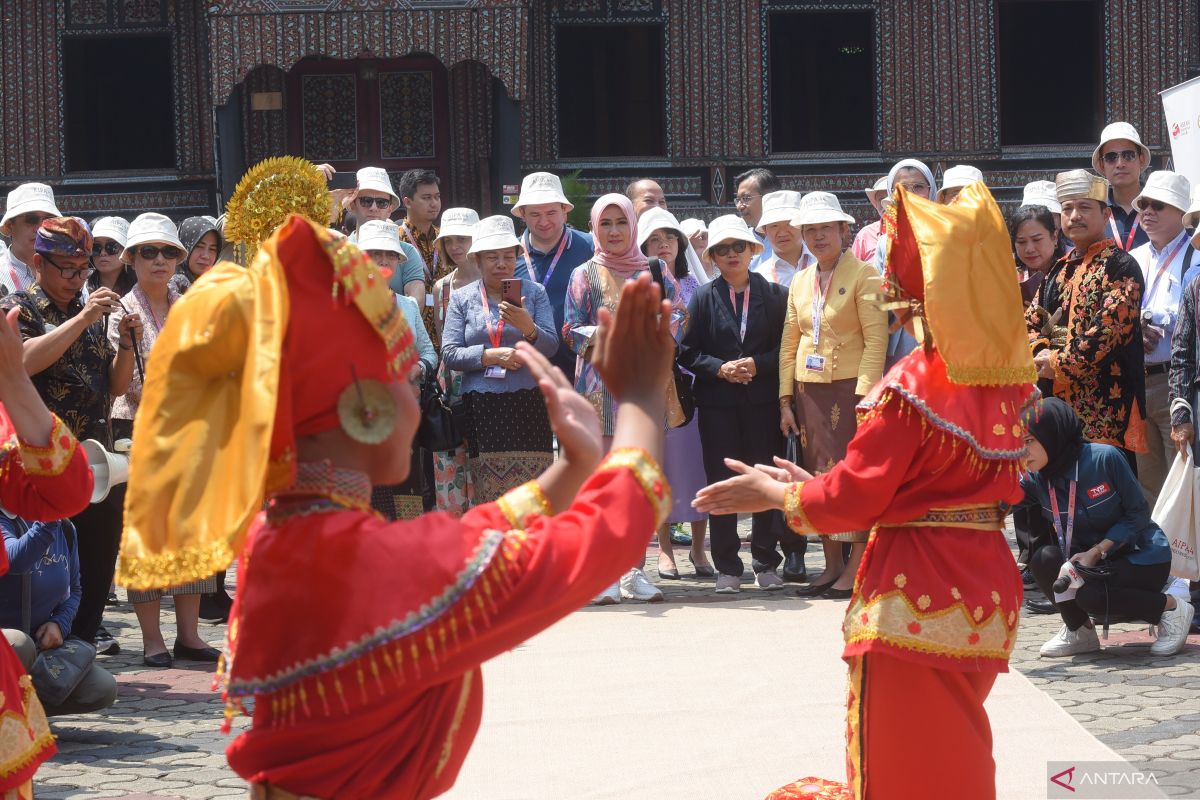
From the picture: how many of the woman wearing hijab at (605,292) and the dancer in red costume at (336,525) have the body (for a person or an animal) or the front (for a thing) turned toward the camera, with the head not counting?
1

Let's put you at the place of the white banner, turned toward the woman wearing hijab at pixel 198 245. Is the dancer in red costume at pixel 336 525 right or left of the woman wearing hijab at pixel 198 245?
left

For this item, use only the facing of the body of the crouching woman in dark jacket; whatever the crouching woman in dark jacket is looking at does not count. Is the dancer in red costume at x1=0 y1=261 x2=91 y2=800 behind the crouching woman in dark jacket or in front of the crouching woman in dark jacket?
in front

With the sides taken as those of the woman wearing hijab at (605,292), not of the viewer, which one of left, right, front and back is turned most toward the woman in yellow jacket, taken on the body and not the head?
left

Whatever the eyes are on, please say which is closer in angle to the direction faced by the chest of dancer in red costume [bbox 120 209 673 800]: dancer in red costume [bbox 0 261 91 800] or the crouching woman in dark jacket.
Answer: the crouching woman in dark jacket

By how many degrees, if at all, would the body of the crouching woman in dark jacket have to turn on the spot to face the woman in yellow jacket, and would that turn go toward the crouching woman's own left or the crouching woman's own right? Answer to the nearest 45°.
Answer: approximately 90° to the crouching woman's own right

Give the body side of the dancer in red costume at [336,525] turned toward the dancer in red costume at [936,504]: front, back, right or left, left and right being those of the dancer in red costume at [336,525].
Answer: front

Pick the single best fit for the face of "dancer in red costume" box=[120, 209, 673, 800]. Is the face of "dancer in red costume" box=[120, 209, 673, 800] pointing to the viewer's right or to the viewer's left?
to the viewer's right

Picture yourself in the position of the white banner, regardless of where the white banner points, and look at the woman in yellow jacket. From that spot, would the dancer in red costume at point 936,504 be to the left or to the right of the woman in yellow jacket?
left

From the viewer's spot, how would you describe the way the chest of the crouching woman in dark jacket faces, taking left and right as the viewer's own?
facing the viewer and to the left of the viewer

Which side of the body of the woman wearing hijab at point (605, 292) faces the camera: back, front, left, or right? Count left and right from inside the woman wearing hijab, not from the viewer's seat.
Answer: front

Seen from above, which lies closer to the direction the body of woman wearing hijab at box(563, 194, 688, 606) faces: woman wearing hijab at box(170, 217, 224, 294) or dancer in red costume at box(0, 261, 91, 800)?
the dancer in red costume

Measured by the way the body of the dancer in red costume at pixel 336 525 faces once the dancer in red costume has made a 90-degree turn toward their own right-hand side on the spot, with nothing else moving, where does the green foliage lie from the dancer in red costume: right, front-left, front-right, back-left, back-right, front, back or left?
back-left

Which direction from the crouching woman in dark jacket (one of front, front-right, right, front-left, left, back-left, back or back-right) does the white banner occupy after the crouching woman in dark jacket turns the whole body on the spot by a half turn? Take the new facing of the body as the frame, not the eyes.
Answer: front-left

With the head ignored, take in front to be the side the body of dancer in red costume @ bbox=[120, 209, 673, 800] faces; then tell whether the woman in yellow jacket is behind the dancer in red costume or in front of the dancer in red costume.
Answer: in front

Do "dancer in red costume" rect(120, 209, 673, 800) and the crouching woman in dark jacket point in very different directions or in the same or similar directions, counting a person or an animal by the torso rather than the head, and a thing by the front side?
very different directions
